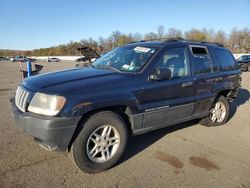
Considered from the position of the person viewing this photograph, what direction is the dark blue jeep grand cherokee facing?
facing the viewer and to the left of the viewer
